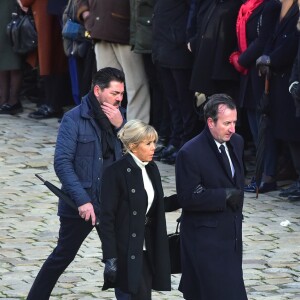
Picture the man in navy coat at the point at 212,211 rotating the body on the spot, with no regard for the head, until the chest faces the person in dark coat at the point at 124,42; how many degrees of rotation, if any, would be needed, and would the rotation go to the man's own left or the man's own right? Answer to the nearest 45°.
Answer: approximately 135° to the man's own left

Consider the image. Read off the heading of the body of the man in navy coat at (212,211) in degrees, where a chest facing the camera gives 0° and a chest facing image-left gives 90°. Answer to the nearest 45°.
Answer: approximately 315°

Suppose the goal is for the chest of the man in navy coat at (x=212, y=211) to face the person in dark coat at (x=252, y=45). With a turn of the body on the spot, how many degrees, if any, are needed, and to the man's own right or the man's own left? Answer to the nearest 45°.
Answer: approximately 135° to the man's own left

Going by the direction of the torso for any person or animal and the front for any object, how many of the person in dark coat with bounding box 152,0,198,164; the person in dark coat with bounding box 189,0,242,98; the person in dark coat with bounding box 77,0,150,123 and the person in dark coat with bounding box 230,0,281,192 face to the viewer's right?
0

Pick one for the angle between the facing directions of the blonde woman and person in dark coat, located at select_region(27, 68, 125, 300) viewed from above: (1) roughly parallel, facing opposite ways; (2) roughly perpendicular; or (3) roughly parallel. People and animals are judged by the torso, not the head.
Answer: roughly parallel

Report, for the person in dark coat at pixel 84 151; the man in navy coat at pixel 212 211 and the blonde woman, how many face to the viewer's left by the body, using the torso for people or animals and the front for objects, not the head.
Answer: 0

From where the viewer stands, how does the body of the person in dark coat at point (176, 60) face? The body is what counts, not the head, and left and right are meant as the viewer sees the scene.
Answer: facing the viewer and to the left of the viewer

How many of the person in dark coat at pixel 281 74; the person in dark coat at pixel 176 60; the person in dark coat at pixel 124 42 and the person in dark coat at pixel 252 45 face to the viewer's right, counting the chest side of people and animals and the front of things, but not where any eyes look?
0
